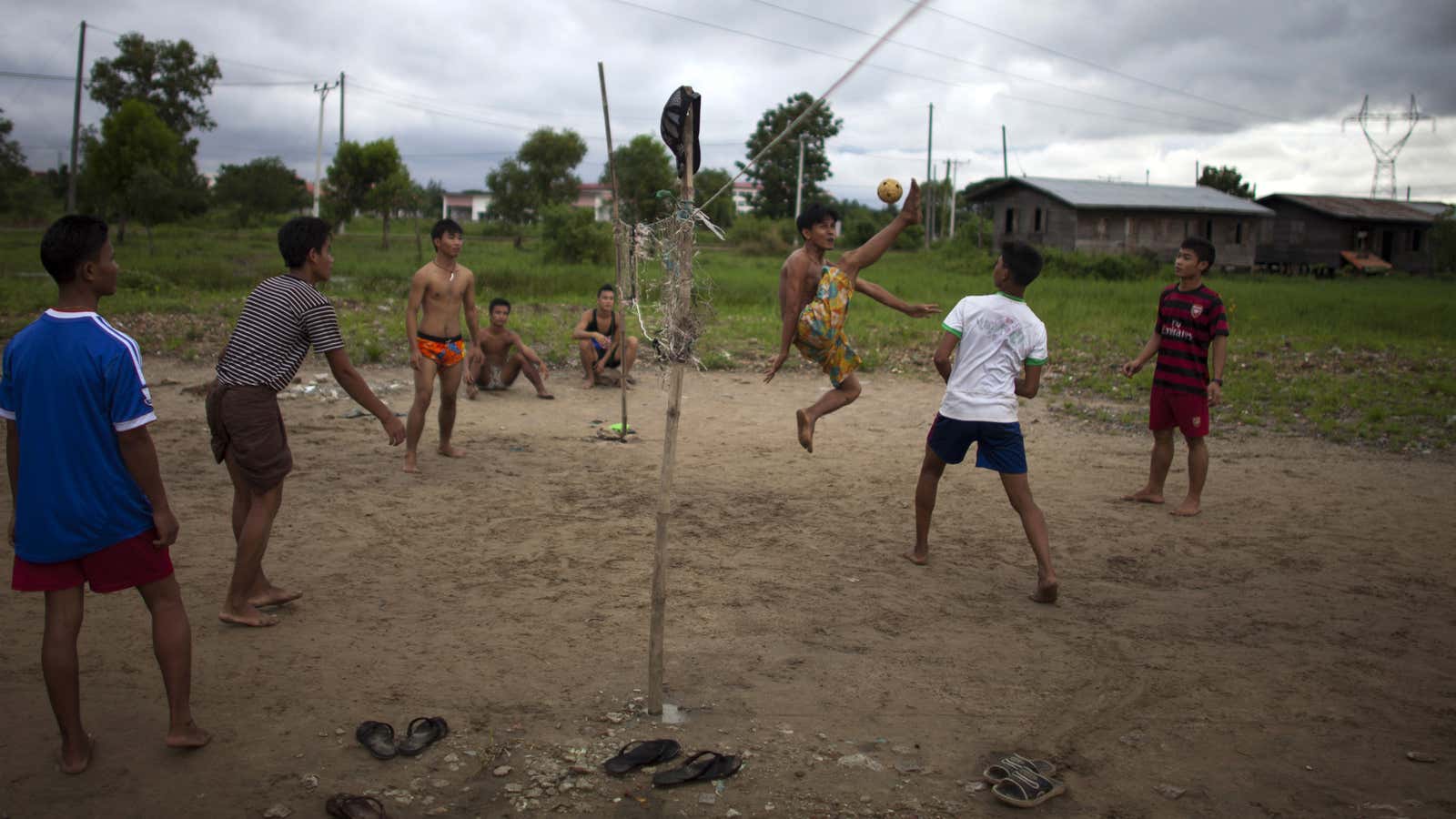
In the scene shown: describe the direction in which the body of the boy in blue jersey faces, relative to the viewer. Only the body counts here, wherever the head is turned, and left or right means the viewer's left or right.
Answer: facing away from the viewer and to the right of the viewer

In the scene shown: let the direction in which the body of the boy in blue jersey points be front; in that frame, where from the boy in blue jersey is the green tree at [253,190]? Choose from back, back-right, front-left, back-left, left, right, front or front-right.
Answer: front-left

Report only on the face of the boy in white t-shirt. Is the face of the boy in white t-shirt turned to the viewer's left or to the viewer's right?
to the viewer's left

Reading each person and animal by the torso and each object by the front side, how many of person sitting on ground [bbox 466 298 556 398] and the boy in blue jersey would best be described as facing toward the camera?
1

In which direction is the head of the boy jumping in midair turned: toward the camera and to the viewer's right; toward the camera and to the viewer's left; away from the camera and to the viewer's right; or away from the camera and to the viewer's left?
toward the camera and to the viewer's right

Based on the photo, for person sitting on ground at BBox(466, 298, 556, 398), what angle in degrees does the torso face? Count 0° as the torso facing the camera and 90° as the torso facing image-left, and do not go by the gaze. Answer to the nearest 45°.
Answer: approximately 0°

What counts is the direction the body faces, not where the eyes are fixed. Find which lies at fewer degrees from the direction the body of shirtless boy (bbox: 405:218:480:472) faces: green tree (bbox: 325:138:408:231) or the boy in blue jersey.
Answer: the boy in blue jersey
